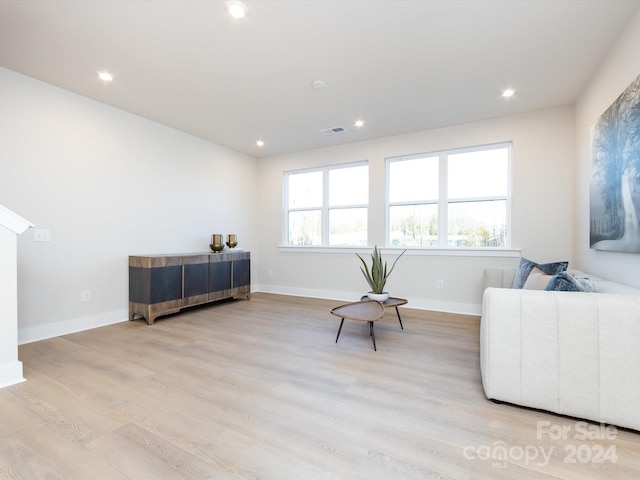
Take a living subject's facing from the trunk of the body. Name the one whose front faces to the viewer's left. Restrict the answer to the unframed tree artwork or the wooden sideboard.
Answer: the unframed tree artwork

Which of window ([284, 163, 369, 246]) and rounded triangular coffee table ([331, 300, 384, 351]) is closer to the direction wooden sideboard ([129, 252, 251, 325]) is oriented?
the rounded triangular coffee table

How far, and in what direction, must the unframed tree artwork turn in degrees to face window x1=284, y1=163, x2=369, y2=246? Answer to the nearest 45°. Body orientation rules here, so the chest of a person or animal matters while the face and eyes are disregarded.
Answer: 0° — it already faces it

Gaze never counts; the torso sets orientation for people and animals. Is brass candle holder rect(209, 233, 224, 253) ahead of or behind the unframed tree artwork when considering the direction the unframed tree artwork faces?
ahead

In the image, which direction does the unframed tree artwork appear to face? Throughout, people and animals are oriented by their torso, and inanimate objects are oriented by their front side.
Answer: to the viewer's left

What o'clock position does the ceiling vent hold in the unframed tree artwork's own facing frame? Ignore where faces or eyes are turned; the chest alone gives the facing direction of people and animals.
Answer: The ceiling vent is roughly at 12 o'clock from the unframed tree artwork.

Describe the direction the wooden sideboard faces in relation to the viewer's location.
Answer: facing the viewer and to the right of the viewer

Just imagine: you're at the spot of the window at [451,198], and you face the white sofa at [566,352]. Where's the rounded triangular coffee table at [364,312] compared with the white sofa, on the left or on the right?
right

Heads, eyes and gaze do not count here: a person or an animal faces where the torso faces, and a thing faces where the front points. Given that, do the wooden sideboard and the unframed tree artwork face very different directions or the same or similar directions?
very different directions

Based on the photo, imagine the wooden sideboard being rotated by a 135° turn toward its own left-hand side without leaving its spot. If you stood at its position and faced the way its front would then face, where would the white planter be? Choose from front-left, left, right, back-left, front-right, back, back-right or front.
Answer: back-right

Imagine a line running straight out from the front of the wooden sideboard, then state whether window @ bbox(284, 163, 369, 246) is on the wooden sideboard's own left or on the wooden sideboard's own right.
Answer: on the wooden sideboard's own left

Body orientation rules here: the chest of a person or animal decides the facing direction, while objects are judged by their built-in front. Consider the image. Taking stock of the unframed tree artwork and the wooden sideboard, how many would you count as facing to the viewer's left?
1

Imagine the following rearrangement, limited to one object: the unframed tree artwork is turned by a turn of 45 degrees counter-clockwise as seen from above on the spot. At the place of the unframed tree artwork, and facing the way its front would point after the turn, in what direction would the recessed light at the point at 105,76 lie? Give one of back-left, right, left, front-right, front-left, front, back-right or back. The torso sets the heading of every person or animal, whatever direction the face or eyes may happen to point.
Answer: front

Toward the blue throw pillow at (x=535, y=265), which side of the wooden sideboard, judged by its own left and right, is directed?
front
